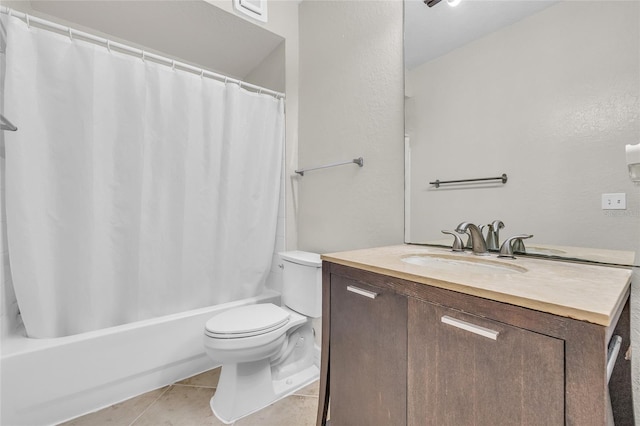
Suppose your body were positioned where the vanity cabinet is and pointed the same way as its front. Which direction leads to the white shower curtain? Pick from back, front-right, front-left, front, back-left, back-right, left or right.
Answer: front-right

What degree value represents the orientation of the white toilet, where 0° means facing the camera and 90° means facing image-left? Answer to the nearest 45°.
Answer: approximately 45°

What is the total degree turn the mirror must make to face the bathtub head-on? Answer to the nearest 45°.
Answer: approximately 45° to its right

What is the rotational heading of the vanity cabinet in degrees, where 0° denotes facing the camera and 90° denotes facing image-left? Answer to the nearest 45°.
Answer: approximately 45°

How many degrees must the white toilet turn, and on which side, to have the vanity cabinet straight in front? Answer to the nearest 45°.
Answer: approximately 90° to its left

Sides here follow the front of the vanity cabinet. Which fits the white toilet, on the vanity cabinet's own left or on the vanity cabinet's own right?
on the vanity cabinet's own right

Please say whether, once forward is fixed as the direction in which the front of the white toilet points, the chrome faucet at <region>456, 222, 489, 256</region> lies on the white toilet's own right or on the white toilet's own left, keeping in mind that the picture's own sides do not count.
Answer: on the white toilet's own left
